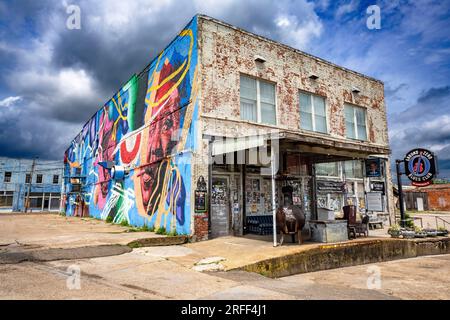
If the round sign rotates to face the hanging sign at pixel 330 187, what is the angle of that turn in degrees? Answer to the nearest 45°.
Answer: approximately 90° to its right

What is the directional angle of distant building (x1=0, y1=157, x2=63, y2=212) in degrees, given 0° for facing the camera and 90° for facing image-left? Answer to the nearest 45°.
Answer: approximately 0°

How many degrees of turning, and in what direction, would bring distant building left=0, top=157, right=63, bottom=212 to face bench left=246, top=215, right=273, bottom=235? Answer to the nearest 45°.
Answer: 0° — it already faces it

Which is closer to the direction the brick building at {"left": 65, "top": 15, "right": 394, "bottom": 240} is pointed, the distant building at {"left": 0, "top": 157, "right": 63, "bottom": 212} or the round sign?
the round sign

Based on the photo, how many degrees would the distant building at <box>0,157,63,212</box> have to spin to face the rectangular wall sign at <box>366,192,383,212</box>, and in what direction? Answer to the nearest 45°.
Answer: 0° — it already faces it

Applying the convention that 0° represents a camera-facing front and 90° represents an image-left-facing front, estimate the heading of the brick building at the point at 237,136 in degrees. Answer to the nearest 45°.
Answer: approximately 315°

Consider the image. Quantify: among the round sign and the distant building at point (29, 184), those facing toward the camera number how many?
2

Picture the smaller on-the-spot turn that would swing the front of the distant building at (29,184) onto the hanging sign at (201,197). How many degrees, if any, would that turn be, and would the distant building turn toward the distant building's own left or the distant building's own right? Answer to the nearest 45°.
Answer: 0° — it already faces it

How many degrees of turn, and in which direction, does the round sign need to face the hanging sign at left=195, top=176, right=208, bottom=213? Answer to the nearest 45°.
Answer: approximately 45° to its right

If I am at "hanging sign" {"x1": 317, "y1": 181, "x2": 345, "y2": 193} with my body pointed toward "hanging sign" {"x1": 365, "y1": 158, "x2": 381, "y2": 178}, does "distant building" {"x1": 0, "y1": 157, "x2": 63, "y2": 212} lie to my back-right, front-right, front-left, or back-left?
back-left

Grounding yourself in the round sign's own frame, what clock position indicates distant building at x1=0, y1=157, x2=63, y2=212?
The distant building is roughly at 3 o'clock from the round sign.
